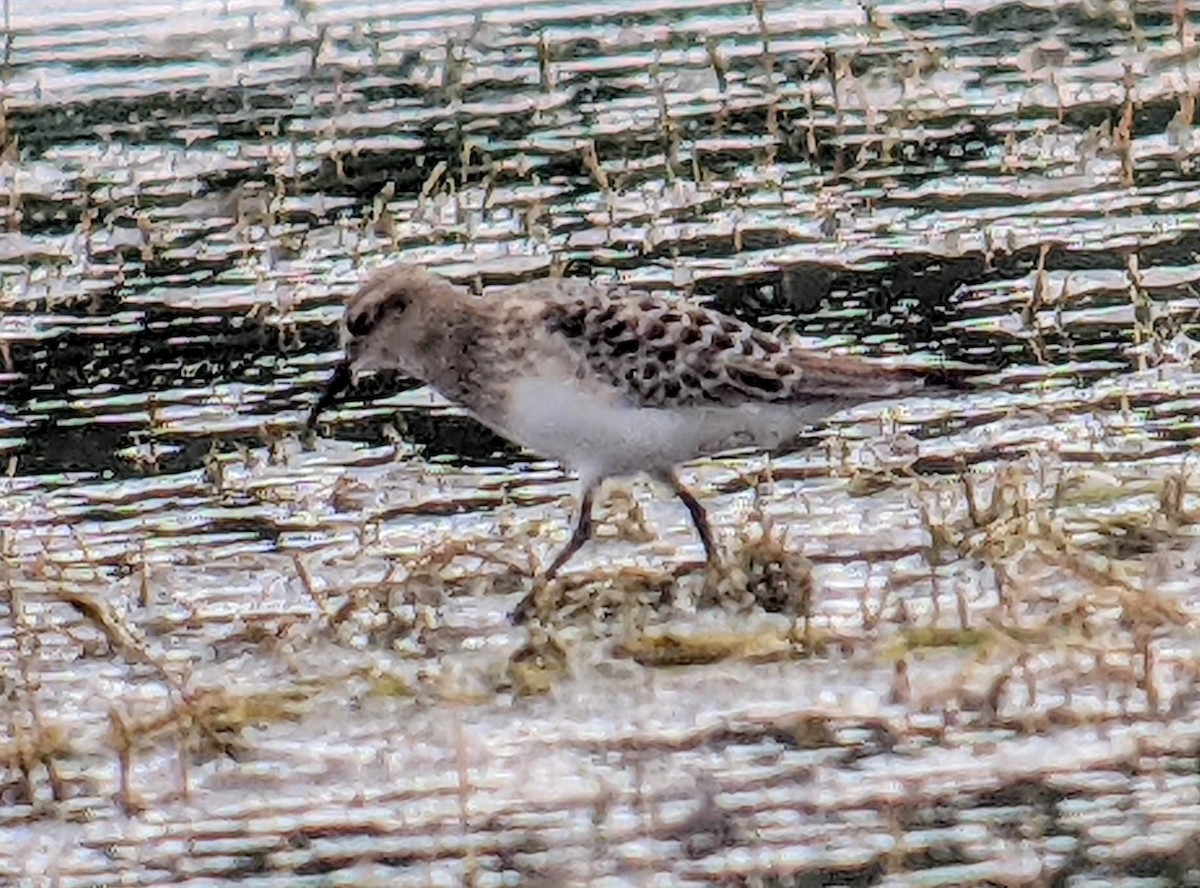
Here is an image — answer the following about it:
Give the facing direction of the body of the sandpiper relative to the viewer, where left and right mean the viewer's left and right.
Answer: facing to the left of the viewer
